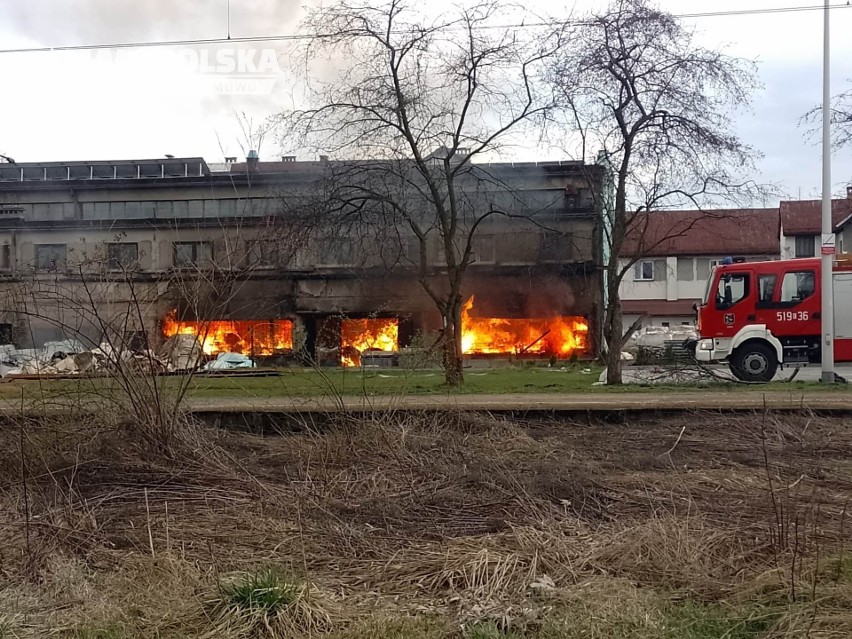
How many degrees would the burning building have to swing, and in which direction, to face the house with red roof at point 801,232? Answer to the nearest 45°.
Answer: approximately 90° to its left

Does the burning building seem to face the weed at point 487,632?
yes

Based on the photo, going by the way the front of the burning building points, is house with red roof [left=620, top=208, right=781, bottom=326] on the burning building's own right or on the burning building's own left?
on the burning building's own left

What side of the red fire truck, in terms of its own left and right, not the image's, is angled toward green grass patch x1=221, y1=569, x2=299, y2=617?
left

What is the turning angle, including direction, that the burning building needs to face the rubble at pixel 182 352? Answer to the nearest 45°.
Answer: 0° — it already faces it

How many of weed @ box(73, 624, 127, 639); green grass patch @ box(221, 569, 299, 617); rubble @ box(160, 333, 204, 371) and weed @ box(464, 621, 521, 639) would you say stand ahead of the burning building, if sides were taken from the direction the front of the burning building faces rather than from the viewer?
4

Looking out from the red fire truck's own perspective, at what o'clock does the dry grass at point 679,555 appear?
The dry grass is roughly at 9 o'clock from the red fire truck.

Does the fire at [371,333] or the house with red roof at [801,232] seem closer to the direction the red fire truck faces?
the fire

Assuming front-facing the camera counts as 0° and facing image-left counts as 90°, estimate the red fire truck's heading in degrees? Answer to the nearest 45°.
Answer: approximately 90°

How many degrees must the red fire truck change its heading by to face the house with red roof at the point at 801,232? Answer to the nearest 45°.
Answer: approximately 90° to its right
